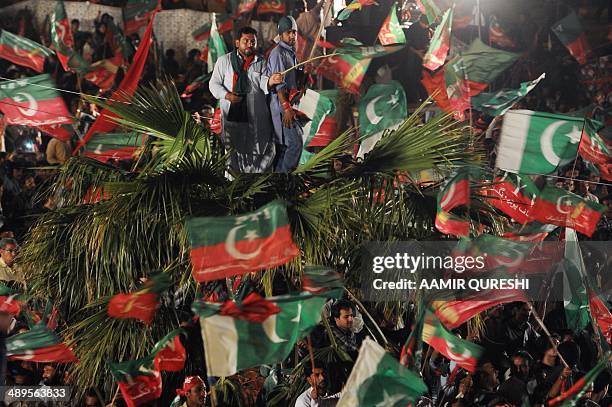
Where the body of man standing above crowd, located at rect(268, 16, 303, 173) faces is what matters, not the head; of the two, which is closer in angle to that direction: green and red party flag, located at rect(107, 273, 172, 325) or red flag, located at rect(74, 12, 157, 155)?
the green and red party flag
